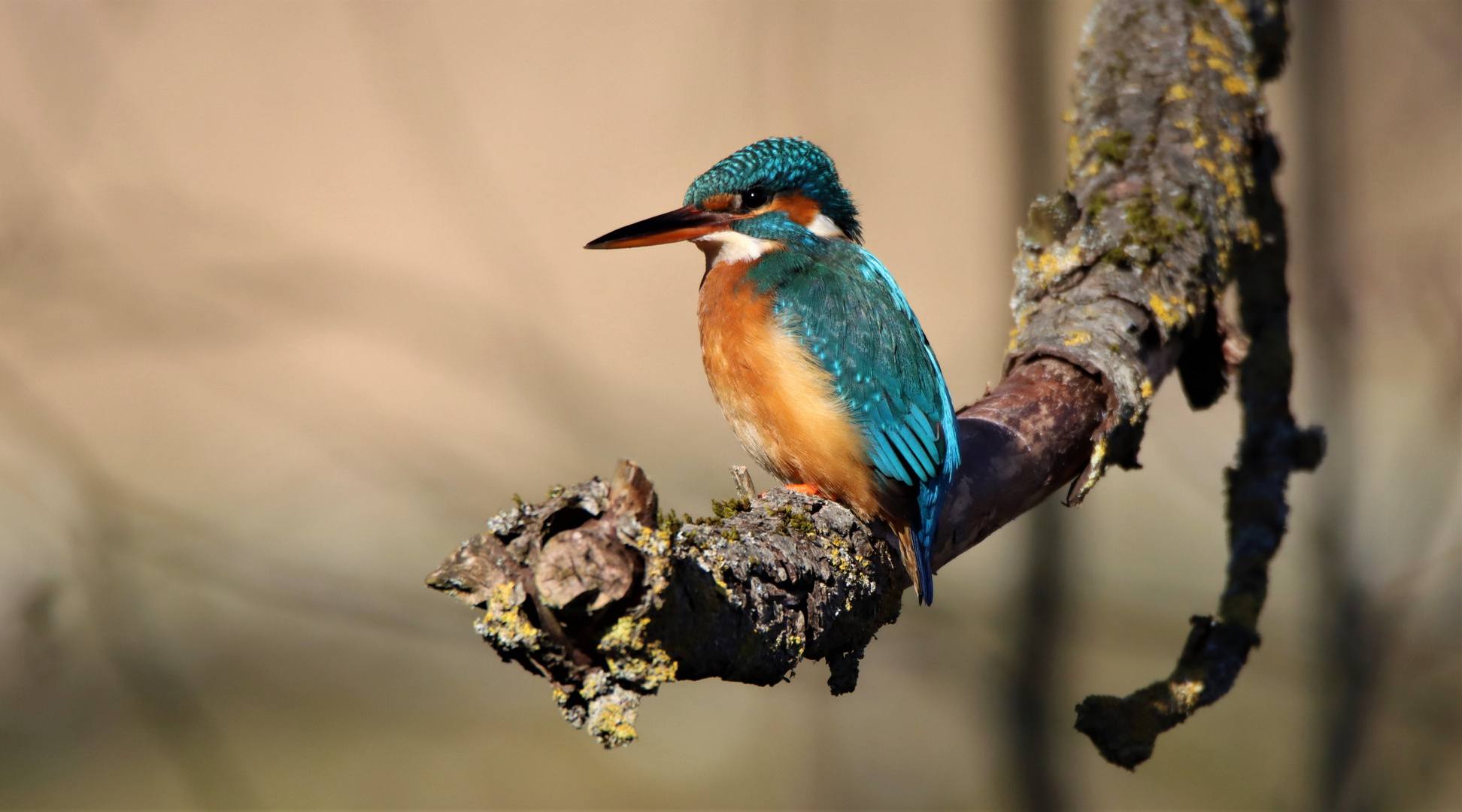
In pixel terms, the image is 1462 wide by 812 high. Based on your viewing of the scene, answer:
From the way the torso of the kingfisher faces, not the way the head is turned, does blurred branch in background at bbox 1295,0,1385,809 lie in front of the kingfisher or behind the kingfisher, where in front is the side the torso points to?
behind

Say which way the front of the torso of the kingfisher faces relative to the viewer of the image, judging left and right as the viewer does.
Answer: facing to the left of the viewer

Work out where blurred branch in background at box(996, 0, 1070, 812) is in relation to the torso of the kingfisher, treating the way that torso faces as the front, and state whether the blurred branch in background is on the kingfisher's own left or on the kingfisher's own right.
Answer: on the kingfisher's own right
